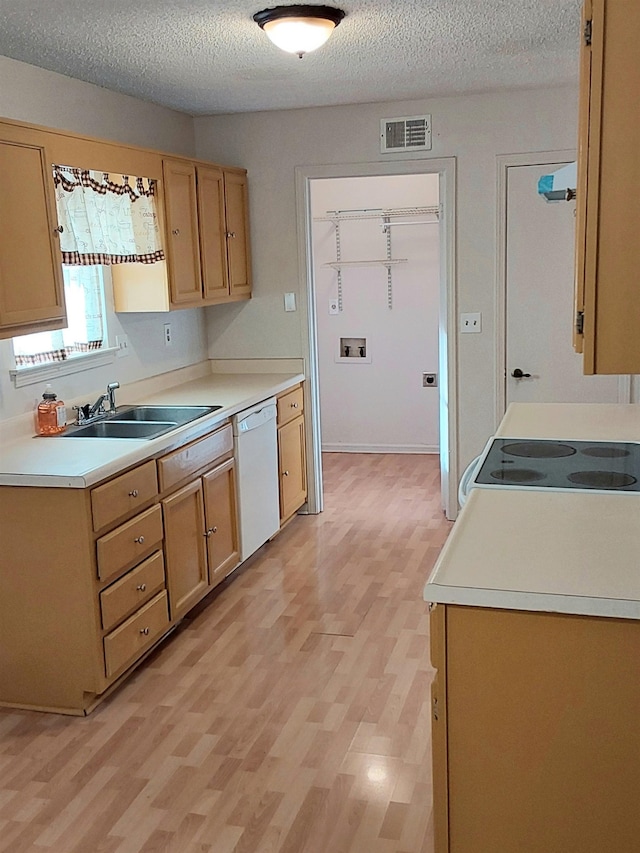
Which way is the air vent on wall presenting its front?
toward the camera

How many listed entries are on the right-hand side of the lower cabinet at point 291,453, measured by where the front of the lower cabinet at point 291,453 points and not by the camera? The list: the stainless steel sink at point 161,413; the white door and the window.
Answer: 2

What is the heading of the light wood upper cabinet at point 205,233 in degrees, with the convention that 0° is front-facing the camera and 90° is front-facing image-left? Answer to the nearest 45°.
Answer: approximately 315°

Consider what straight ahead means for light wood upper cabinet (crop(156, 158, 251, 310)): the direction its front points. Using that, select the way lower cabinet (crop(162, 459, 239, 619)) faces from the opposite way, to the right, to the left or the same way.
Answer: the same way

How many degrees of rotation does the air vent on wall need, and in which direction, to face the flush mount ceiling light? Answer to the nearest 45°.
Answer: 0° — it already faces it

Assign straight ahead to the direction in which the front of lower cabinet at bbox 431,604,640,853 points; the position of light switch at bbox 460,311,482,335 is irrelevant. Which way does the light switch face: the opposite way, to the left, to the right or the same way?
to the left

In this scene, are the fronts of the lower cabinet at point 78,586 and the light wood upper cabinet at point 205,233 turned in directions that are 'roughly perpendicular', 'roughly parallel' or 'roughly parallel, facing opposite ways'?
roughly parallel

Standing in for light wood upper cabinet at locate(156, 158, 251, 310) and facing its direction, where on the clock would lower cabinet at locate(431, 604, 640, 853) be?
The lower cabinet is roughly at 1 o'clock from the light wood upper cabinet.

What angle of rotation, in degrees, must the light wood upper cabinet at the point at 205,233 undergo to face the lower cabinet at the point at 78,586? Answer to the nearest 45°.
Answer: approximately 45° to its right

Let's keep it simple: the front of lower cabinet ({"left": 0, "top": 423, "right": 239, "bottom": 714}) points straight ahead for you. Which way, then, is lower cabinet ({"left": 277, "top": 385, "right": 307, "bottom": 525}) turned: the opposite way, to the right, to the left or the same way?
the same way

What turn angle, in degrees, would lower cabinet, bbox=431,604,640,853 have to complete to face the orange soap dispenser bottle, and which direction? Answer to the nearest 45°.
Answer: approximately 45° to its right

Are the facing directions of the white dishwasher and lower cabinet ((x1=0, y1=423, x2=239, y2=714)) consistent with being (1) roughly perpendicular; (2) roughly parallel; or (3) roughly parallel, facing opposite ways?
roughly parallel

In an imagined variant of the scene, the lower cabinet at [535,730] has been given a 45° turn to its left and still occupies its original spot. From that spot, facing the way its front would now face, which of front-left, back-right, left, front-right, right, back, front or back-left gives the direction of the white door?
back-right

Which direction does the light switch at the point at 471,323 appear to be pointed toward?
toward the camera

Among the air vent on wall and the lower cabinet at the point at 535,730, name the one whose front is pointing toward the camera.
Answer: the air vent on wall

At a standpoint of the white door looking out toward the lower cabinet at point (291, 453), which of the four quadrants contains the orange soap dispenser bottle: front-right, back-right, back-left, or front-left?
front-left

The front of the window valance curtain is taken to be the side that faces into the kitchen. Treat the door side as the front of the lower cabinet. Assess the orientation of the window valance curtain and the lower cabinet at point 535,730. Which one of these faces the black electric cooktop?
the window valance curtain

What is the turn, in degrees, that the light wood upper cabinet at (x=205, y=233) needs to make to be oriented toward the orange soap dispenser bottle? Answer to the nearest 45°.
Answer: approximately 90° to its right
